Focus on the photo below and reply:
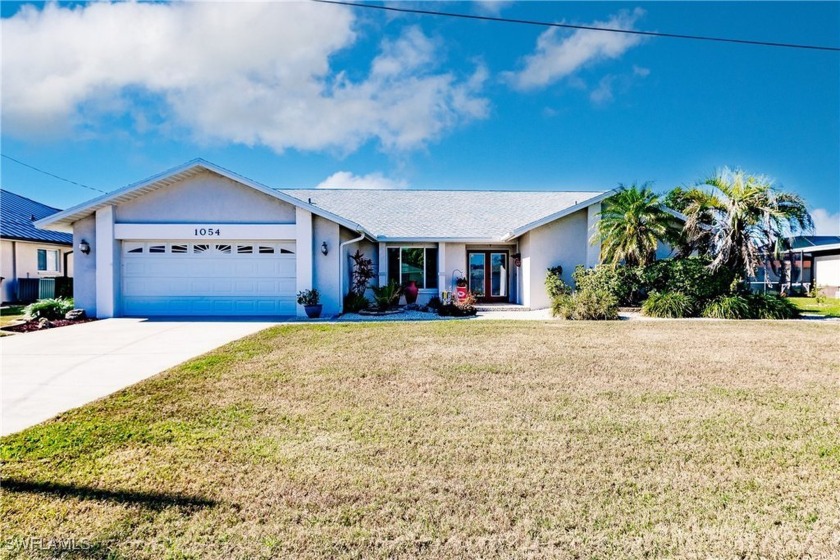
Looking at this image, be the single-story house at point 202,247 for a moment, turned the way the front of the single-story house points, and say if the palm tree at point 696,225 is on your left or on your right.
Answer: on your left

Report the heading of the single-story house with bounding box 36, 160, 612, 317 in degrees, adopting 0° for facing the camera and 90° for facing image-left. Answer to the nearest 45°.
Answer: approximately 0°

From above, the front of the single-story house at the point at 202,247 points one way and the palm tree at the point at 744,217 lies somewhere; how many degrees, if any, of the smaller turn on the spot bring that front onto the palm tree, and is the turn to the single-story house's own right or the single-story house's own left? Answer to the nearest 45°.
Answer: approximately 90° to the single-story house's own left

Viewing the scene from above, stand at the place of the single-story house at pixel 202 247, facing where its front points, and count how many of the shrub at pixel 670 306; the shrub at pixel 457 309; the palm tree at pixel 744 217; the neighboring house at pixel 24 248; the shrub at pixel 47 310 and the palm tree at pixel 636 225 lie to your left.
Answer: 4

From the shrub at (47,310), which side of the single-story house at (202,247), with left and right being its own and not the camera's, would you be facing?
right

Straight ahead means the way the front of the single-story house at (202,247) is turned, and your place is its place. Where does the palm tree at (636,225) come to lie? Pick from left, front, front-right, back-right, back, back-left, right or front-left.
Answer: left

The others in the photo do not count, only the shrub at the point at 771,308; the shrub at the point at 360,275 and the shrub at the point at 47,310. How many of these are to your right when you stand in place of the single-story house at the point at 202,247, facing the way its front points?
1

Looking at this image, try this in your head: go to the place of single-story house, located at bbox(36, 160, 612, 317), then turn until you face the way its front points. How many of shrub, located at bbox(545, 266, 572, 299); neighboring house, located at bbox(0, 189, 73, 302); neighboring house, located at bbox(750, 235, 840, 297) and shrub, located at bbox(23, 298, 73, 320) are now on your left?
2

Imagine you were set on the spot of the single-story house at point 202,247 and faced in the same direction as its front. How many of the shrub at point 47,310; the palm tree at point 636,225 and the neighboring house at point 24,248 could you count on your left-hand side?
1

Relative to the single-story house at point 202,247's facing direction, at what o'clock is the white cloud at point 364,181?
The white cloud is roughly at 7 o'clock from the single-story house.

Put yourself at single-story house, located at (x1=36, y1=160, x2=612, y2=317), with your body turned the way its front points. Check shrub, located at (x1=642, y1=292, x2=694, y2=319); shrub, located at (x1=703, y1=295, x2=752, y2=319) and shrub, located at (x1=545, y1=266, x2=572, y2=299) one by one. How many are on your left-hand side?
3

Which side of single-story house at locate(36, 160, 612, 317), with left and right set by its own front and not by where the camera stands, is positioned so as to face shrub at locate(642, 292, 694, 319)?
left
